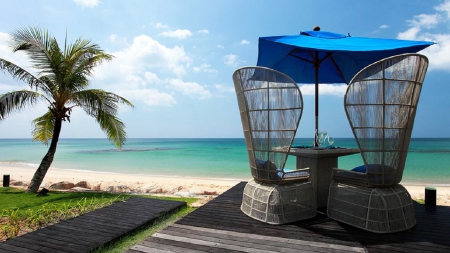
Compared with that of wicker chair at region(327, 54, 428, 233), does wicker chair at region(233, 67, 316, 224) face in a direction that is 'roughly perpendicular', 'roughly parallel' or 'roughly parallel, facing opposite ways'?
roughly perpendicular

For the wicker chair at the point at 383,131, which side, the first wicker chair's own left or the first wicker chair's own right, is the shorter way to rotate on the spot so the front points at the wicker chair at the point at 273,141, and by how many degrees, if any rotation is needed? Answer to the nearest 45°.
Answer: approximately 45° to the first wicker chair's own left

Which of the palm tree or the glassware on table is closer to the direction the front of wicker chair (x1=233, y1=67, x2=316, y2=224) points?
the glassware on table

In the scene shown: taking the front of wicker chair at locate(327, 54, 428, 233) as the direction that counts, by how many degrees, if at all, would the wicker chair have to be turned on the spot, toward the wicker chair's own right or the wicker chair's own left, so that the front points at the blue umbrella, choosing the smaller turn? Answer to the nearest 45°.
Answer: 0° — it already faces it

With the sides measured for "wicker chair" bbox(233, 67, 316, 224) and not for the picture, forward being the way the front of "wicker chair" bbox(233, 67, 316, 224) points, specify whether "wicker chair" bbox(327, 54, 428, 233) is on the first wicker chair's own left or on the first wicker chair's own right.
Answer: on the first wicker chair's own right
